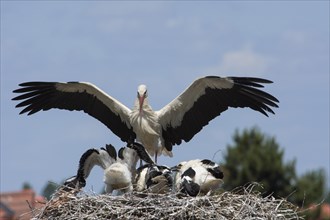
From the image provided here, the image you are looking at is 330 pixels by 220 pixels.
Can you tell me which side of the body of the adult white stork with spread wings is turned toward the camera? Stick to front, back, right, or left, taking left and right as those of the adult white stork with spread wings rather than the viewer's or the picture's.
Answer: front

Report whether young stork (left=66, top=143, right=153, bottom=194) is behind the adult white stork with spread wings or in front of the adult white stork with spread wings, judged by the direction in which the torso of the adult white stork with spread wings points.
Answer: in front

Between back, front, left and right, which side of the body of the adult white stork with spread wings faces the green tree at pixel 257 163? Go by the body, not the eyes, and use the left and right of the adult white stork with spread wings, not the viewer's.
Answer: back

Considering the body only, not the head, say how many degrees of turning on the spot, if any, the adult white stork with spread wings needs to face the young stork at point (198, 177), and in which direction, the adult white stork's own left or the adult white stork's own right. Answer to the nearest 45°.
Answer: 0° — it already faces it

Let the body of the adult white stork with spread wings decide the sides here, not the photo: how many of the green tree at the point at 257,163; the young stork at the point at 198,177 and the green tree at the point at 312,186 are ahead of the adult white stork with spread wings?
1
